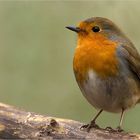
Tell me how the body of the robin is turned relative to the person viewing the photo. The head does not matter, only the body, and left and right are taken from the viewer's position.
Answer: facing the viewer and to the left of the viewer
